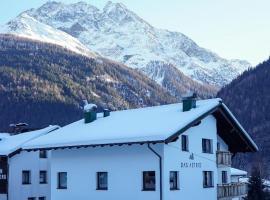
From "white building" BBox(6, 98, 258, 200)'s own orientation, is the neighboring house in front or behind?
behind

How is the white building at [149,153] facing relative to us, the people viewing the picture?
facing the viewer and to the right of the viewer
